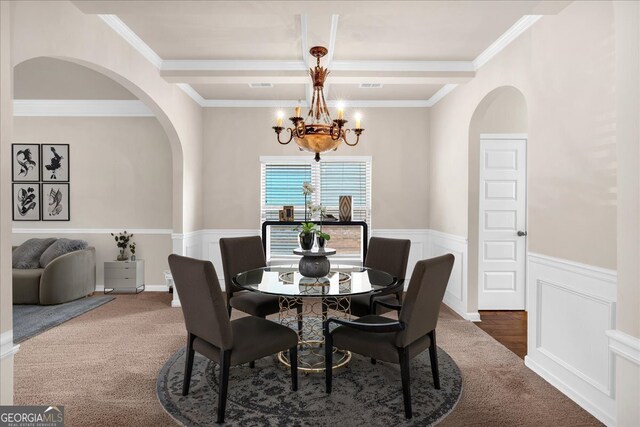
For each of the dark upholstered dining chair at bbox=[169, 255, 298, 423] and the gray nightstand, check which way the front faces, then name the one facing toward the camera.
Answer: the gray nightstand

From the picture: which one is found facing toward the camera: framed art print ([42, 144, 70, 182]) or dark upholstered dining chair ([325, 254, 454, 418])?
the framed art print

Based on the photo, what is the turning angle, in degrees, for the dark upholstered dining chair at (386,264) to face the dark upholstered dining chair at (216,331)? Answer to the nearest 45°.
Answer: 0° — it already faces it

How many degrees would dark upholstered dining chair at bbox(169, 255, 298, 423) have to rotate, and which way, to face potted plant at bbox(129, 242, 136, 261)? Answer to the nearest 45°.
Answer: approximately 45° to its left

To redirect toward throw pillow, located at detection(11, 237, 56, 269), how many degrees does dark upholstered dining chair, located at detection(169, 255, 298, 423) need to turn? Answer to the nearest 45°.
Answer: approximately 90° to its left

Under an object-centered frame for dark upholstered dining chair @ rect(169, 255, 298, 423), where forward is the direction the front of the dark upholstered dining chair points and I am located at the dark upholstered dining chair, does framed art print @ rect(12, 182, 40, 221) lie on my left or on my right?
on my left

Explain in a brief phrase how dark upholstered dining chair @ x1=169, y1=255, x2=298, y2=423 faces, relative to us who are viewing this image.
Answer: facing away from the viewer and to the right of the viewer

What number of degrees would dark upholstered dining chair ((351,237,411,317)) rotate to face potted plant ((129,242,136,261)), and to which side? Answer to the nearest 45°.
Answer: approximately 45° to its right

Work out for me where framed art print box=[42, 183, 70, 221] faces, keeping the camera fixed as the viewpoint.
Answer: facing the viewer

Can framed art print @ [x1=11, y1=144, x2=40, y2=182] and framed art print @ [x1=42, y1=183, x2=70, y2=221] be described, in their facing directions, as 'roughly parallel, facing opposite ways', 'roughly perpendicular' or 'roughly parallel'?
roughly parallel

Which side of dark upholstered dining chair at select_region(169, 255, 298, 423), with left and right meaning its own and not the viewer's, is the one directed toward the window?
front

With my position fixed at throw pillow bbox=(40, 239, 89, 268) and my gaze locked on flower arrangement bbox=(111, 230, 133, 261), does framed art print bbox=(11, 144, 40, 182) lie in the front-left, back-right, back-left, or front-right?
back-left

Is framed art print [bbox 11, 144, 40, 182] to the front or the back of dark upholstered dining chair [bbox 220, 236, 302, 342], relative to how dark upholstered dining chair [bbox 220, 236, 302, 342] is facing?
to the back

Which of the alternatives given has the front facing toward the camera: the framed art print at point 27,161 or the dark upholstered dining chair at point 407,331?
the framed art print

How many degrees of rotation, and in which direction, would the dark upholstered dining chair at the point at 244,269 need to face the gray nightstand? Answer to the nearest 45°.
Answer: approximately 180°

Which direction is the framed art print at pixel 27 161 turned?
toward the camera
